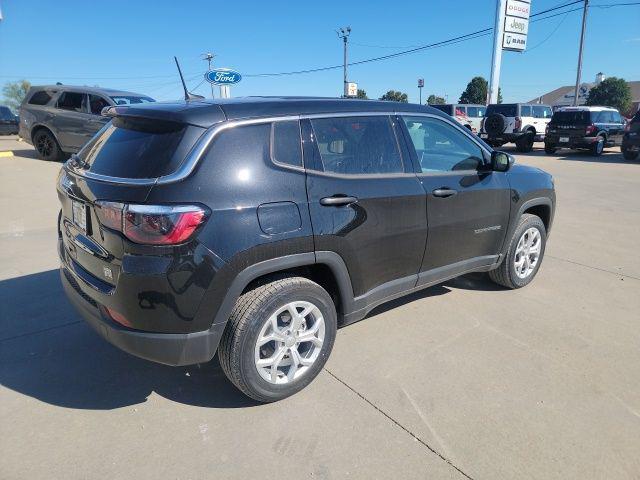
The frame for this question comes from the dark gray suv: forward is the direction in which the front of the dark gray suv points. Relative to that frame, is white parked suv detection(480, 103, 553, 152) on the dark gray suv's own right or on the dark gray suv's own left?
on the dark gray suv's own left

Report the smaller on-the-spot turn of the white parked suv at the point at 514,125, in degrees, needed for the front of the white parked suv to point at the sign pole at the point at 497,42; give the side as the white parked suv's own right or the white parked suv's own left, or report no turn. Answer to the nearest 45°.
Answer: approximately 45° to the white parked suv's own left

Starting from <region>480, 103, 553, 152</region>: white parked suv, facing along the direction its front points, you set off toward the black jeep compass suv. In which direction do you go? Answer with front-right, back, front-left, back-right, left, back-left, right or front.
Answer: back-right

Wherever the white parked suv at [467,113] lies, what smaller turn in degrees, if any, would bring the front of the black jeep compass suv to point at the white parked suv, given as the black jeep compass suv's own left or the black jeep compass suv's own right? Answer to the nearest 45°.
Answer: approximately 45° to the black jeep compass suv's own left

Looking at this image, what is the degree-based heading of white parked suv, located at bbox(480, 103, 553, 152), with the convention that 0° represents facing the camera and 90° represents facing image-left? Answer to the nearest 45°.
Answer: approximately 225°

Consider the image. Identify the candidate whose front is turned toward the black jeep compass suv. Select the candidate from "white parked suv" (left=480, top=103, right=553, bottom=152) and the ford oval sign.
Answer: the ford oval sign

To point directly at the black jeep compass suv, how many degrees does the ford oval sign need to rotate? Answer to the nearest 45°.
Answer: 0° — it already faces it

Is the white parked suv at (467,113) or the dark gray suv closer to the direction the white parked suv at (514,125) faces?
the white parked suv

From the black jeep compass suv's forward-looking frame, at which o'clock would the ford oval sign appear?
The ford oval sign is roughly at 10 o'clock from the black jeep compass suv.

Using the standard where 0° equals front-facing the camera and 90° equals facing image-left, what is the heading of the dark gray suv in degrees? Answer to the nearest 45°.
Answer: approximately 315°

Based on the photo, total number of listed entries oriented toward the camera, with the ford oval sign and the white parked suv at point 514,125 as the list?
1

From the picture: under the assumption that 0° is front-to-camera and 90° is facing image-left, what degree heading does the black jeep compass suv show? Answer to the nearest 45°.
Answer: approximately 225°
